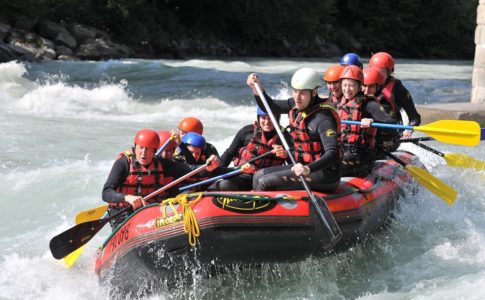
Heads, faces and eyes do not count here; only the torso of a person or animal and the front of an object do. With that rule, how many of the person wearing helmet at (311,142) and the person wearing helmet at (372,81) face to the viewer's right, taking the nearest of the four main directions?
0

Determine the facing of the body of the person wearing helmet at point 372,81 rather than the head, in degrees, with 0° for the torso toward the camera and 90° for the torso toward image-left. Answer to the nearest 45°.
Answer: approximately 45°

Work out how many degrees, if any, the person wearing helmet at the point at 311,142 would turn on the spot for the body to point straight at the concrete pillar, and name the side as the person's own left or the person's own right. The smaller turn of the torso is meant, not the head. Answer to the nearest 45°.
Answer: approximately 180°

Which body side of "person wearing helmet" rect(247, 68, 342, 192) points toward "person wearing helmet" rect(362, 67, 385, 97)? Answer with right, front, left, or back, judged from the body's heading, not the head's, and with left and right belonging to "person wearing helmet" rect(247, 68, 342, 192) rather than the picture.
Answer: back

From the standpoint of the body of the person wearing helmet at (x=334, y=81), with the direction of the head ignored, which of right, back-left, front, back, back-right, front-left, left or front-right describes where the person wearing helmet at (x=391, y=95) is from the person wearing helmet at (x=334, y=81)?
back

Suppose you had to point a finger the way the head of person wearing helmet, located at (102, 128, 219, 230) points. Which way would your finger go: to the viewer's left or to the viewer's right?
to the viewer's left

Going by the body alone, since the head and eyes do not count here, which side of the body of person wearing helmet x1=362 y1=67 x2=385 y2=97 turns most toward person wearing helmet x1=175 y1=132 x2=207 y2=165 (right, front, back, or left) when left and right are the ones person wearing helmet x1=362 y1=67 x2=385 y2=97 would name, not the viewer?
front

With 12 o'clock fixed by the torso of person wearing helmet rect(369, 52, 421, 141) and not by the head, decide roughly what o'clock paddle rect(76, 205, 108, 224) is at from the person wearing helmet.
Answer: The paddle is roughly at 12 o'clock from the person wearing helmet.

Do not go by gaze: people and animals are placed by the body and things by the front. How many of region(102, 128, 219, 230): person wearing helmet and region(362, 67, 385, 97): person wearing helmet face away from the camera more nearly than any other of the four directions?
0

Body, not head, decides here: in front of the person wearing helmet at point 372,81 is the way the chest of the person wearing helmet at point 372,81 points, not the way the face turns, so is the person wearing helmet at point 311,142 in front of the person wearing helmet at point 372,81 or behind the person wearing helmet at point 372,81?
in front

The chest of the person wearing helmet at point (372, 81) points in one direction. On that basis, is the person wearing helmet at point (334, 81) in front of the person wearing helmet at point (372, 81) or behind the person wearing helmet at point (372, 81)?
in front
